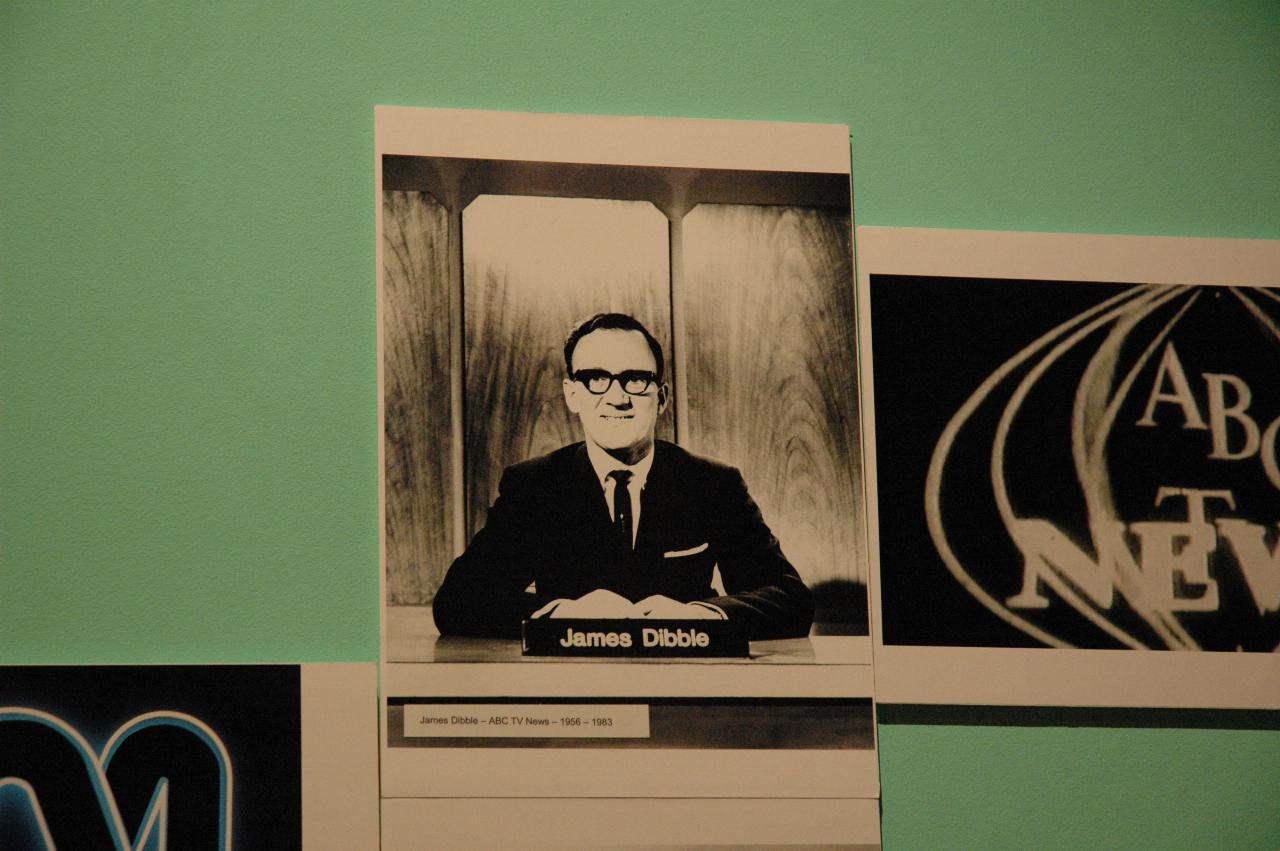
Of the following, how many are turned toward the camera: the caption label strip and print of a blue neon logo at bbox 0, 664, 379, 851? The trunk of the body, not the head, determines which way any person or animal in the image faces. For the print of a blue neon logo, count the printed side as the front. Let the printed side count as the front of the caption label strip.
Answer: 2

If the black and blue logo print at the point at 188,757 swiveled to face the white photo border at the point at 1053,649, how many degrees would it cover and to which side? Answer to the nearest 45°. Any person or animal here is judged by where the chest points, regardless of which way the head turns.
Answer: approximately 90° to its left

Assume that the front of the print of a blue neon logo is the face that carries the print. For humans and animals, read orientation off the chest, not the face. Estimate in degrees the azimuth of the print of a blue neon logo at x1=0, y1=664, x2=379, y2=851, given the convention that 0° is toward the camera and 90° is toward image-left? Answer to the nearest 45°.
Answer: approximately 0°
